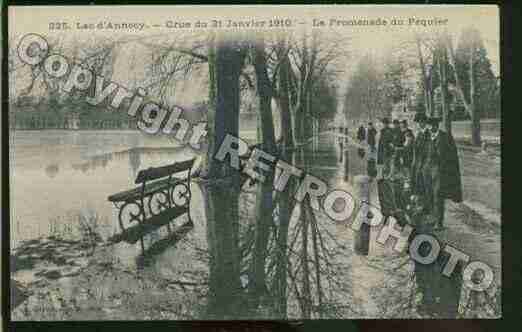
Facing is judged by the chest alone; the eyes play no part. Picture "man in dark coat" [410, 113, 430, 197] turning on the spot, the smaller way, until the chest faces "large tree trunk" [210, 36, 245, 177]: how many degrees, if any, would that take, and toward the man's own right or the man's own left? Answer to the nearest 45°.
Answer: approximately 45° to the man's own right

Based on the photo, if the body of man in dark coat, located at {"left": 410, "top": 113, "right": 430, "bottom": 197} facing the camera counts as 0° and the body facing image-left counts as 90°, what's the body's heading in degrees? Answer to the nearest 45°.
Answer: approximately 45°
